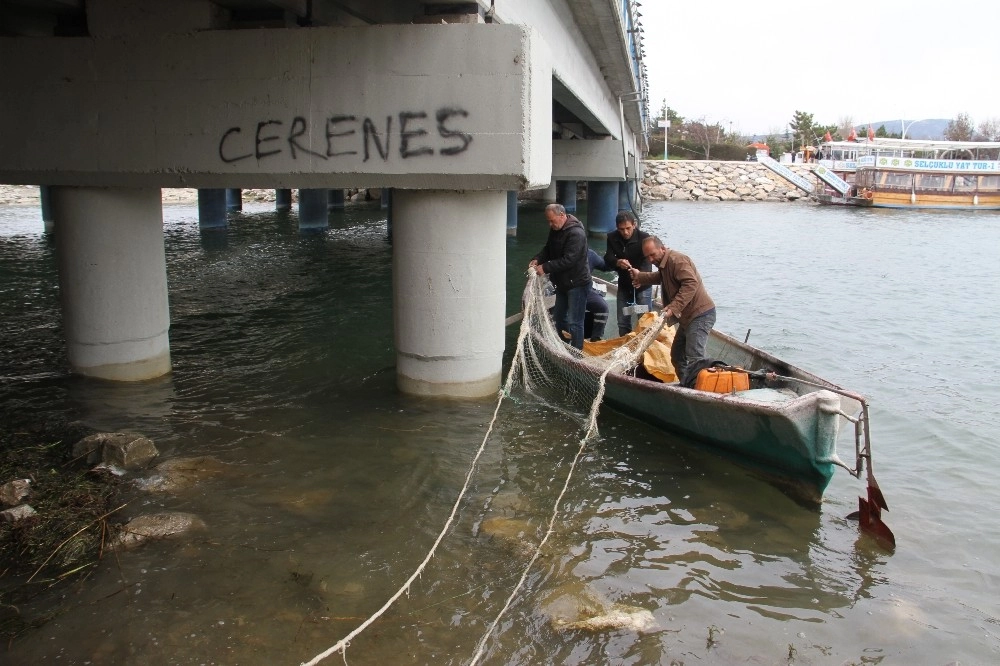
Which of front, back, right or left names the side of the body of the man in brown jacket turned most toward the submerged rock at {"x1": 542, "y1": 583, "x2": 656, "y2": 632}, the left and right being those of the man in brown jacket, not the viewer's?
left

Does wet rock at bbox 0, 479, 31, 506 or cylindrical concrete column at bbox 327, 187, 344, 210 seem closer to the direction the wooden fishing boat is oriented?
the cylindrical concrete column

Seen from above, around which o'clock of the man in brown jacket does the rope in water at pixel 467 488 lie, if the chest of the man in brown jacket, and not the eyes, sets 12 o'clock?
The rope in water is roughly at 10 o'clock from the man in brown jacket.

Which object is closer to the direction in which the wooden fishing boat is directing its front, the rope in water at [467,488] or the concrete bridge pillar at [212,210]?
the concrete bridge pillar

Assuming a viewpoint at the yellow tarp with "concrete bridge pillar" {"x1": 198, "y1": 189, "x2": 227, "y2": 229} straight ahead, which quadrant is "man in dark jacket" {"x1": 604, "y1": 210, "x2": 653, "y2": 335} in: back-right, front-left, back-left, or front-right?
front-right

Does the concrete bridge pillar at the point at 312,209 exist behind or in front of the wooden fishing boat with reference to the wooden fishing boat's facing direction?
in front

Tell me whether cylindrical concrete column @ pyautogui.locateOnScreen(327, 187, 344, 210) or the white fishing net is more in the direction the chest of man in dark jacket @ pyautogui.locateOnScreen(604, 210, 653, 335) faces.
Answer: the white fishing net

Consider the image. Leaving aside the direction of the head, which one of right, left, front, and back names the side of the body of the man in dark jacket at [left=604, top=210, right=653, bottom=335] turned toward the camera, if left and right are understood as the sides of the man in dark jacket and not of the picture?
front

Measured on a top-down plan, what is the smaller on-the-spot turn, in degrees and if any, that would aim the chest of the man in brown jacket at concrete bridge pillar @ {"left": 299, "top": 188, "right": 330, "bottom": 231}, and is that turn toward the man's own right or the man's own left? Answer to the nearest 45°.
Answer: approximately 45° to the man's own right

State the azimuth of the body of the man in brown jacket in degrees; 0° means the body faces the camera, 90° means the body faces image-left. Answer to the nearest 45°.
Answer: approximately 90°

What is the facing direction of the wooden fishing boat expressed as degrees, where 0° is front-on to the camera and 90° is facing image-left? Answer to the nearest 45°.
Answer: approximately 135°

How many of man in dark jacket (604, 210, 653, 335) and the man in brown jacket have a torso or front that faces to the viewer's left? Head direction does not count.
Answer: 1

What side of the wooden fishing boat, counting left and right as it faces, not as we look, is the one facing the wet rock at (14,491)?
left

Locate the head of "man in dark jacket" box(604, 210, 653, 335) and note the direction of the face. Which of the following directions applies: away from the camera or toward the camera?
toward the camera

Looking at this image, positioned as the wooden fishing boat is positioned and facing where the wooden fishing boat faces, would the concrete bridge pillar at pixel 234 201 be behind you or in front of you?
in front

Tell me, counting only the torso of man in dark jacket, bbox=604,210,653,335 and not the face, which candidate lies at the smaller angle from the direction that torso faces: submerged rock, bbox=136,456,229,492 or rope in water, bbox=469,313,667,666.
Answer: the rope in water
